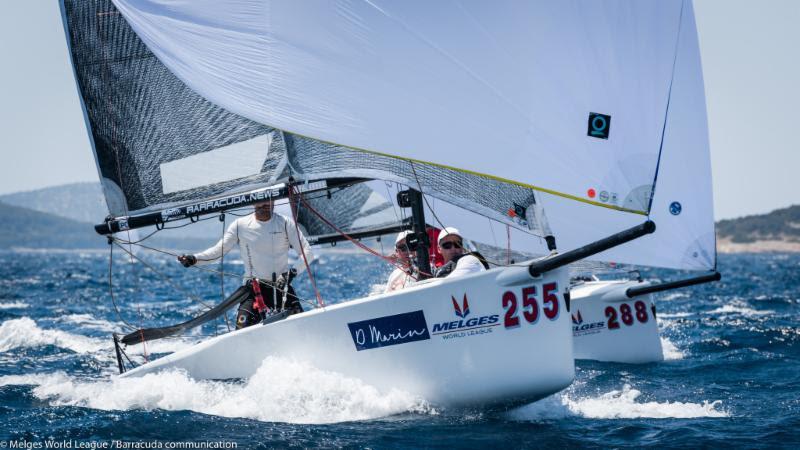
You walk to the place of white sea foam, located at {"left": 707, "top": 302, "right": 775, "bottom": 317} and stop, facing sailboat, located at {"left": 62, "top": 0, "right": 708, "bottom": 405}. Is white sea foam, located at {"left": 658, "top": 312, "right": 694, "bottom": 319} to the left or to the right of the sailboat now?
right

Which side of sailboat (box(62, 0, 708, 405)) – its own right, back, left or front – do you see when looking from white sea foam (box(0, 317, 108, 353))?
back

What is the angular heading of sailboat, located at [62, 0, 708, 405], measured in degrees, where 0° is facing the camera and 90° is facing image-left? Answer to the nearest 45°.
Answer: approximately 315°

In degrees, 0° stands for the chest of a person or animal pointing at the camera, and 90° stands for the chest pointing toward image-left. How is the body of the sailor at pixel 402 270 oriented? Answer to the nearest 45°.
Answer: approximately 315°

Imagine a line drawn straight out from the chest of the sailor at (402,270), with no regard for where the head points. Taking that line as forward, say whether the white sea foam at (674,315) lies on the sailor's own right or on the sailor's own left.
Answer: on the sailor's own left

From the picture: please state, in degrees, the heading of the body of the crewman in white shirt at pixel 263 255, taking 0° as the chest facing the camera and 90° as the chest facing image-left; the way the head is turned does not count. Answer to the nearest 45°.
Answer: approximately 0°

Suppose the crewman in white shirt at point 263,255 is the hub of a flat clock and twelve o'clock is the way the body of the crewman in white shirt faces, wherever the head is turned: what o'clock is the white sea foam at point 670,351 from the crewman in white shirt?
The white sea foam is roughly at 8 o'clock from the crewman in white shirt.

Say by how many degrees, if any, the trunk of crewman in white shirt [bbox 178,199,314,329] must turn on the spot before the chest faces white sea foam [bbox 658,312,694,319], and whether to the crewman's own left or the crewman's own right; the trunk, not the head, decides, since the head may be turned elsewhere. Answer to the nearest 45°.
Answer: approximately 135° to the crewman's own left

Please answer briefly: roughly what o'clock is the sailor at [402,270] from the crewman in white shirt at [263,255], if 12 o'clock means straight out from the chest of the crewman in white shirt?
The sailor is roughly at 9 o'clock from the crewman in white shirt.
